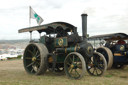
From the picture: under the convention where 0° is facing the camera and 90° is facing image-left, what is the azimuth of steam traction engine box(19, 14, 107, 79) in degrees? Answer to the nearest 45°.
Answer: approximately 315°
